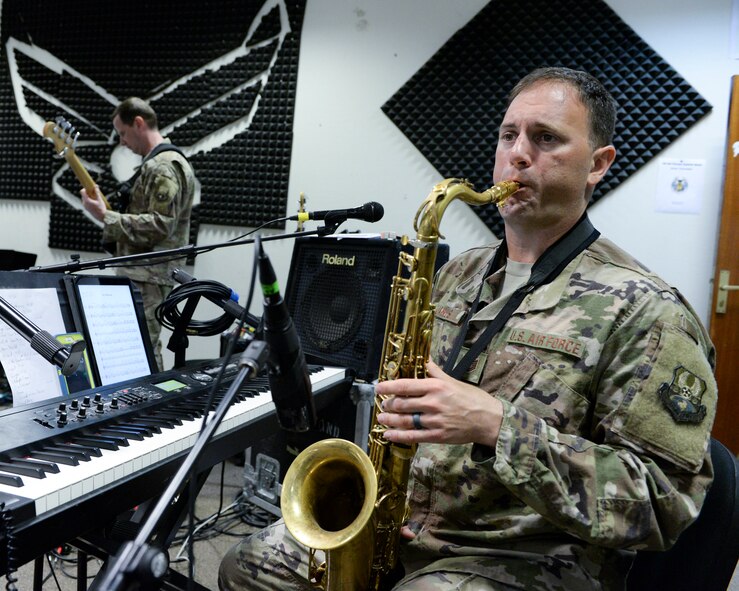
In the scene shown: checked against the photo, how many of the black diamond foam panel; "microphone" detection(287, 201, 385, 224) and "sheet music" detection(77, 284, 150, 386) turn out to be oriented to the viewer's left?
0

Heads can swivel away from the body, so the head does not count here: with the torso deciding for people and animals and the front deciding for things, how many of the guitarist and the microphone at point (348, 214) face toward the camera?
0

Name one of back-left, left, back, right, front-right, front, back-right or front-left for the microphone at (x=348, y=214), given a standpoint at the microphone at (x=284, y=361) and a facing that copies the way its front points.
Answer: back

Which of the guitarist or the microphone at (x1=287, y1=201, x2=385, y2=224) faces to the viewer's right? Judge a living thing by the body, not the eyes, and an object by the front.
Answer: the microphone

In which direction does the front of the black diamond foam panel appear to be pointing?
toward the camera

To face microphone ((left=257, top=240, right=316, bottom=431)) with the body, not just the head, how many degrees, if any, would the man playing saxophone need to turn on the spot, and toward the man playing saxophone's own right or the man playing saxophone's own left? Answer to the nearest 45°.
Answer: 0° — they already face it

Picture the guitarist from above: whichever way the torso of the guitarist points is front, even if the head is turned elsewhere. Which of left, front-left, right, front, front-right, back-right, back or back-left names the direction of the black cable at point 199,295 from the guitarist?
left

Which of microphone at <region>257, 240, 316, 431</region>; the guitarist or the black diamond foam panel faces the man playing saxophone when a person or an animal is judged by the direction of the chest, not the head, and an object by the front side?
the black diamond foam panel

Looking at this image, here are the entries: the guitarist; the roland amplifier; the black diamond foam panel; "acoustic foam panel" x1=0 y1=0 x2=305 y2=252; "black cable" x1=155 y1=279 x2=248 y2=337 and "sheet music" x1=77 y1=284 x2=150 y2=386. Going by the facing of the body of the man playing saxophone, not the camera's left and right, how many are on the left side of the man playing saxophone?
0

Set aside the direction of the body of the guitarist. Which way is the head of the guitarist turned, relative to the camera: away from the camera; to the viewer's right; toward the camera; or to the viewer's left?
to the viewer's left

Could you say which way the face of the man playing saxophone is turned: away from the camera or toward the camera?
toward the camera

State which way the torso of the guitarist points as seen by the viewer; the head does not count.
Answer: to the viewer's left

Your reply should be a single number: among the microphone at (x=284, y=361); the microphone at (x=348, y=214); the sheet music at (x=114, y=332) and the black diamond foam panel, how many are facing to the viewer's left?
0
